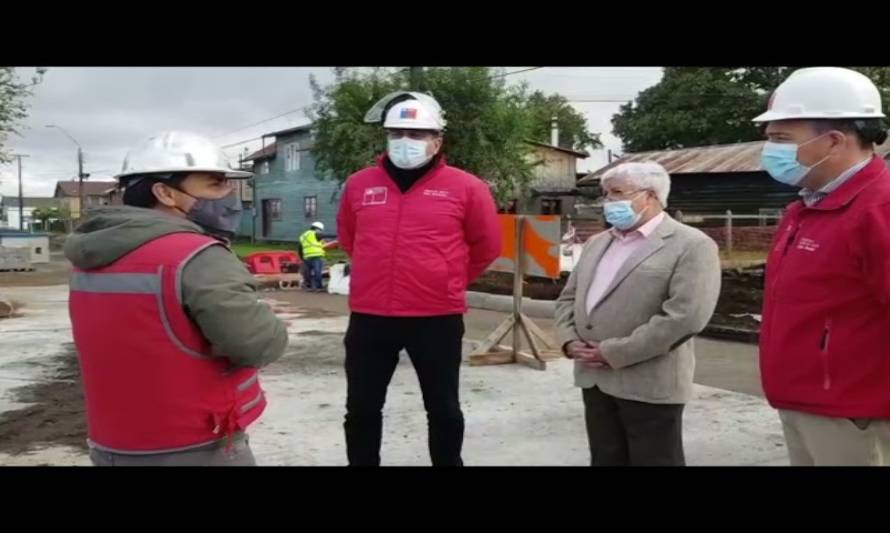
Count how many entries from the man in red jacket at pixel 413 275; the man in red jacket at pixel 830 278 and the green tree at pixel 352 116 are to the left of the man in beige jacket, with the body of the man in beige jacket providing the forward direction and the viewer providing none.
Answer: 1

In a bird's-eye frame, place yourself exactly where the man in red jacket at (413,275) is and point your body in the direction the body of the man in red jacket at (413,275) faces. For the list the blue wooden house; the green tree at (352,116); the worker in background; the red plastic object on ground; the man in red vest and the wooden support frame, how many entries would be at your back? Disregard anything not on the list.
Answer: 5

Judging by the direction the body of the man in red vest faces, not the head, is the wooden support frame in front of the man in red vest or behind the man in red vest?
in front

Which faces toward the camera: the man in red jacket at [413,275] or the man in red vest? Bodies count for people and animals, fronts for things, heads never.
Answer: the man in red jacket

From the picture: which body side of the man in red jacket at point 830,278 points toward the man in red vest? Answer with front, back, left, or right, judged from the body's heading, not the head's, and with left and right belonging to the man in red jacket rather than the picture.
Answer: front

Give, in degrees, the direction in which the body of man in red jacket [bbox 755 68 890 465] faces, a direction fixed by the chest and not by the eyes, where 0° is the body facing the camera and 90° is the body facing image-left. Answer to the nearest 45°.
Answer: approximately 45°

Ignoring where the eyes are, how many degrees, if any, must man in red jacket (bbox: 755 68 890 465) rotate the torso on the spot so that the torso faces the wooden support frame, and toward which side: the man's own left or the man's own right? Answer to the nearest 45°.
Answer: approximately 90° to the man's own right

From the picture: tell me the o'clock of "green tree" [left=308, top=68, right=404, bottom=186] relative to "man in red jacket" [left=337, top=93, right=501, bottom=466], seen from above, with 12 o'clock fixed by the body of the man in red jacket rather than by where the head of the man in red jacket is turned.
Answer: The green tree is roughly at 6 o'clock from the man in red jacket.

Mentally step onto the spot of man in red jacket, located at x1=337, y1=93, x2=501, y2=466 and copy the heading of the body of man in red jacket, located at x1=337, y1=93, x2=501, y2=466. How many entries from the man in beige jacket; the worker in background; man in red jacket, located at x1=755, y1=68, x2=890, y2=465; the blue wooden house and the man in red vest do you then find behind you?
2

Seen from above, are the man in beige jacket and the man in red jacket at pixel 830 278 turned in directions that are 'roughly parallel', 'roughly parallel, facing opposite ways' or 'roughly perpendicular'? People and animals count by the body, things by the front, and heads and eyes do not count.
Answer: roughly parallel

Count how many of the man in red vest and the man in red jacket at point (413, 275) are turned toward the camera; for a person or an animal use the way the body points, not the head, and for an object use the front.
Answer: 1

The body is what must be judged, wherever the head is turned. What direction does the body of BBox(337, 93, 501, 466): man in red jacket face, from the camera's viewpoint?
toward the camera

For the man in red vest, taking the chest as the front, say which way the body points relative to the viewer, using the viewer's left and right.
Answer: facing away from the viewer and to the right of the viewer

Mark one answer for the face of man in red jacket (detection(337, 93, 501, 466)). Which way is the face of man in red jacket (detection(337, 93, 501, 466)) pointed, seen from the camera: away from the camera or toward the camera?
toward the camera
